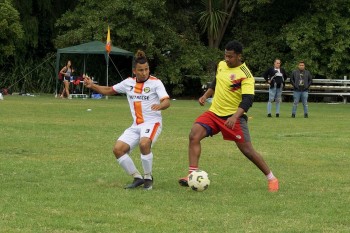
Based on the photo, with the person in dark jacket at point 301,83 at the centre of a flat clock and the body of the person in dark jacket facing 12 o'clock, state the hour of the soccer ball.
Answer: The soccer ball is roughly at 12 o'clock from the person in dark jacket.

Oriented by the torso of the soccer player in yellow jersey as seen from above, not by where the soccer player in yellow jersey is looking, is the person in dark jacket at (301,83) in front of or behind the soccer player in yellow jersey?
behind

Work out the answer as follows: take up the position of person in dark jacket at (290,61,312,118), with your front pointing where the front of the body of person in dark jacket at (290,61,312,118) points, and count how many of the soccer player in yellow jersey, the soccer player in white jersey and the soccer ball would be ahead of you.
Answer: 3

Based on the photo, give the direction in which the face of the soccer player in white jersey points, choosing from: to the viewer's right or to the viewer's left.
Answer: to the viewer's right

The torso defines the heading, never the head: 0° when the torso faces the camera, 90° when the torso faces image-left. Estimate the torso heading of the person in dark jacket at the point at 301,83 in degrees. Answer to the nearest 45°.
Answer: approximately 0°

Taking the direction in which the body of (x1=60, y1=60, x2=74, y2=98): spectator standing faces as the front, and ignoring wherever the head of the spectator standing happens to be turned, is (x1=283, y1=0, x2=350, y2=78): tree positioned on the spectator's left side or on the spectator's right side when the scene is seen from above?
on the spectator's left side

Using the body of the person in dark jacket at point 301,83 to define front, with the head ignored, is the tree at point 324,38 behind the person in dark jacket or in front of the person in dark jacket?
behind
